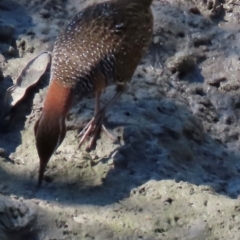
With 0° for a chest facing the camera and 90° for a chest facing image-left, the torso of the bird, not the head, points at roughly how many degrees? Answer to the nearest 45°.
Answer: approximately 45°

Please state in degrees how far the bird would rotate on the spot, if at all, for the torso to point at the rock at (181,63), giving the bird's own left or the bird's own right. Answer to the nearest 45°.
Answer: approximately 180°

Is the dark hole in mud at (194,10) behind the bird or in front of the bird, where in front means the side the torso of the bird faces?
behind

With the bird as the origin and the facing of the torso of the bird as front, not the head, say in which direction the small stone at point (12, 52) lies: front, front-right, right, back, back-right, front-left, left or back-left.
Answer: right

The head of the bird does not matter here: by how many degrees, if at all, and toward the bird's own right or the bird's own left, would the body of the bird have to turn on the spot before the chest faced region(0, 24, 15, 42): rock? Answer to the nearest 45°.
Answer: approximately 90° to the bird's own right
